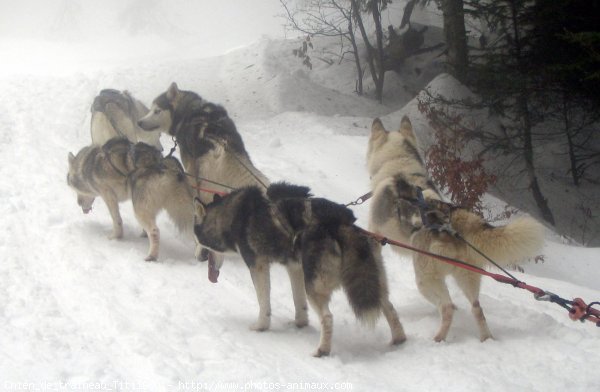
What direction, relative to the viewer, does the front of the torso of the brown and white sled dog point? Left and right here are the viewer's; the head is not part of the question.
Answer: facing away from the viewer and to the left of the viewer

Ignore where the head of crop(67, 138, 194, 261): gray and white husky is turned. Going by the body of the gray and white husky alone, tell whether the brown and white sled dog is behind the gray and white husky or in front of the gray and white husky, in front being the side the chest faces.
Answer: behind

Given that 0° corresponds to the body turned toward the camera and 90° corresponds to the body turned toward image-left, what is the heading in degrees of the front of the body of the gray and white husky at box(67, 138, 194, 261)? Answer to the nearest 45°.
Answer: approximately 135°

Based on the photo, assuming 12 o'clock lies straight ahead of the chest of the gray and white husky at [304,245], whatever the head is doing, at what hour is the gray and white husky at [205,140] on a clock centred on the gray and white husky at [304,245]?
the gray and white husky at [205,140] is roughly at 1 o'clock from the gray and white husky at [304,245].

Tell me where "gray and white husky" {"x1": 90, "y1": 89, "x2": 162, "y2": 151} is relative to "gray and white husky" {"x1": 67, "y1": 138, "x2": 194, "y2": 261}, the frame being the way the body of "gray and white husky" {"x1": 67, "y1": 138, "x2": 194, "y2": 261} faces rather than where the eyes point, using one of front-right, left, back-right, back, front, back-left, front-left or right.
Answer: front-right

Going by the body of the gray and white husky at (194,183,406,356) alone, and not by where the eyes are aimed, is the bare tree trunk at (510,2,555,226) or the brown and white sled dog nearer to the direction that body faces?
the bare tree trunk

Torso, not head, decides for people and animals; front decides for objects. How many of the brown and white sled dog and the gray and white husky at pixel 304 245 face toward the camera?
0

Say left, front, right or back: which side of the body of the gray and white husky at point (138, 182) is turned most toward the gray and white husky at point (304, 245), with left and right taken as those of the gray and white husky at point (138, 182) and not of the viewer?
back

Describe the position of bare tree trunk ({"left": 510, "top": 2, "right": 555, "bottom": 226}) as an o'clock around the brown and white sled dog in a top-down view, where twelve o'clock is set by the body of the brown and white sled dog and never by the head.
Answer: The bare tree trunk is roughly at 2 o'clock from the brown and white sled dog.

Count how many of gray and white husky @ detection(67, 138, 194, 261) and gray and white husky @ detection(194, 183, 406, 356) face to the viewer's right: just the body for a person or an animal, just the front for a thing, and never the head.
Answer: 0

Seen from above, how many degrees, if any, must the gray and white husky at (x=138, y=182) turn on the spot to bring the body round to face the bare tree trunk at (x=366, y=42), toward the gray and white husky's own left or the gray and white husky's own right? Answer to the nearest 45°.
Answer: approximately 90° to the gray and white husky's own right

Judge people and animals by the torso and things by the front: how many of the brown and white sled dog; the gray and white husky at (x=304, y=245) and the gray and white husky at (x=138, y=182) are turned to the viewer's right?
0

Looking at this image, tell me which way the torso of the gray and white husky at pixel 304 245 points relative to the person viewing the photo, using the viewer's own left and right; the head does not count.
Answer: facing away from the viewer and to the left of the viewer

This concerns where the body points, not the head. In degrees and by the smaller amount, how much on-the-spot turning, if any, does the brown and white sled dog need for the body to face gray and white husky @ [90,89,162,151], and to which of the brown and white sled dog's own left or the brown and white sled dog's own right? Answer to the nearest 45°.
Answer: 0° — it already faces it
